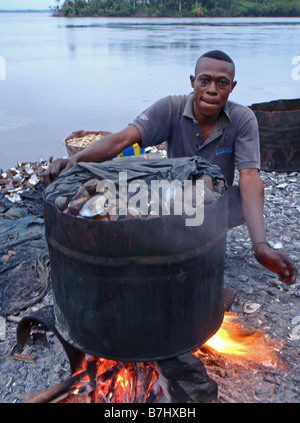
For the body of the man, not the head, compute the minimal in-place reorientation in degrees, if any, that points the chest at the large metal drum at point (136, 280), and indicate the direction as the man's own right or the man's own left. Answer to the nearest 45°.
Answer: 0° — they already face it

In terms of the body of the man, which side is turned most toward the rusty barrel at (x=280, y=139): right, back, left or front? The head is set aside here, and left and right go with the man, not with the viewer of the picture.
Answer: back

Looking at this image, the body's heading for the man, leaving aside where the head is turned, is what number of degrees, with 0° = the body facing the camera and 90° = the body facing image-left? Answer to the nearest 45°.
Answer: approximately 0°

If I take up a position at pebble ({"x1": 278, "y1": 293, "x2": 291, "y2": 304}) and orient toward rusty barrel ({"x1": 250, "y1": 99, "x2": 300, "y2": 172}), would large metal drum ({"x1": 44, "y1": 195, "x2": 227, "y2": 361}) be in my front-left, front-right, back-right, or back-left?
back-left

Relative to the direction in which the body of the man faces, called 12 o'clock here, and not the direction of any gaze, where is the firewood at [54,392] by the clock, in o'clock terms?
The firewood is roughly at 1 o'clock from the man.
